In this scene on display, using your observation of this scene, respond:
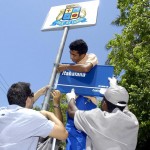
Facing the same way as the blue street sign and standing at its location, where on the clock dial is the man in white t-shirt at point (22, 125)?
The man in white t-shirt is roughly at 1 o'clock from the blue street sign.

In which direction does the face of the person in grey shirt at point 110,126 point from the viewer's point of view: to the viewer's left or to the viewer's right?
to the viewer's left

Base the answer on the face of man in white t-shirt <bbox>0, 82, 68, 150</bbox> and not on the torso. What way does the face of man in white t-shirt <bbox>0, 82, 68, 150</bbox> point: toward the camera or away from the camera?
away from the camera

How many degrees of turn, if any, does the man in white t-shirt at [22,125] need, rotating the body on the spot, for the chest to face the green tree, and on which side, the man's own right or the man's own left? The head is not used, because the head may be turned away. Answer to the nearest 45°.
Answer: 0° — they already face it

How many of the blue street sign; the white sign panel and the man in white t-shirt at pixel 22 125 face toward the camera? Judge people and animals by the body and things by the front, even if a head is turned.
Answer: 2

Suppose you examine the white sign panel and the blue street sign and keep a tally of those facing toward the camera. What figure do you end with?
2

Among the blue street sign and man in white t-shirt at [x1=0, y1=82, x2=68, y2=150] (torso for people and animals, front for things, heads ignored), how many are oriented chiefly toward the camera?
1

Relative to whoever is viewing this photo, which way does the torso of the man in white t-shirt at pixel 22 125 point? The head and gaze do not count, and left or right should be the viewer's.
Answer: facing away from the viewer and to the right of the viewer

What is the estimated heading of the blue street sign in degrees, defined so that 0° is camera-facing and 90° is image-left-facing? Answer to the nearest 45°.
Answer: approximately 0°
